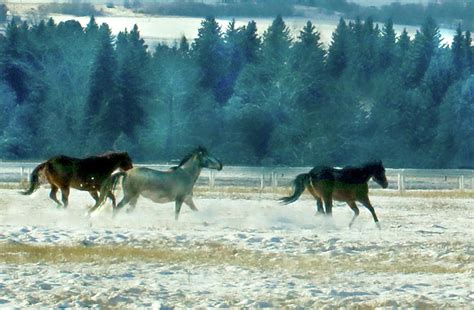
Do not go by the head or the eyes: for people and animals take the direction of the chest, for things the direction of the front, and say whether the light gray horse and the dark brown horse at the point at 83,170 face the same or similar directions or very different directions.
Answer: same or similar directions

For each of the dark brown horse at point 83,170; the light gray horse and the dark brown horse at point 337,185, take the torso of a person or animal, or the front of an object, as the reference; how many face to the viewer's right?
3

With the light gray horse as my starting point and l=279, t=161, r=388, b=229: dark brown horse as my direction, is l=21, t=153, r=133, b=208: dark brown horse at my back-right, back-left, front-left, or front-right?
back-left

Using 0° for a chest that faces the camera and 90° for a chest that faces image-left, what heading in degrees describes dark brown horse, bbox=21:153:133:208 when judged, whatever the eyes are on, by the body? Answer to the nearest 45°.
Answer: approximately 270°

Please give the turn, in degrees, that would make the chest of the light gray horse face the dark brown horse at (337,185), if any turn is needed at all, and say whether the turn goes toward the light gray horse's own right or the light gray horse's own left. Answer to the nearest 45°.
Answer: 0° — it already faces it

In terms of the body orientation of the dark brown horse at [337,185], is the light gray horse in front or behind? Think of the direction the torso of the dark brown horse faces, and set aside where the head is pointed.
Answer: behind

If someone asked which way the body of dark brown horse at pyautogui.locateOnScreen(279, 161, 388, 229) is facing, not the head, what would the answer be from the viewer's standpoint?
to the viewer's right

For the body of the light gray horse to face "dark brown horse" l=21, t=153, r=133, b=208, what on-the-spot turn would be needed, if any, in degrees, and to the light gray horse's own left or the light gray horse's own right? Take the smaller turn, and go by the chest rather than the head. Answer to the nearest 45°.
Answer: approximately 135° to the light gray horse's own left

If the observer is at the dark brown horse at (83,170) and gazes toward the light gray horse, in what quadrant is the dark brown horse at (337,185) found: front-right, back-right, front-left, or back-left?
front-left

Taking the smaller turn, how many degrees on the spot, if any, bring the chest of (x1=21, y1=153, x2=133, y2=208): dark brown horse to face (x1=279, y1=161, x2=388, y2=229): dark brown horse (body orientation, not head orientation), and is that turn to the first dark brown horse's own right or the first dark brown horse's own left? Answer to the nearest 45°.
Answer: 0° — it already faces it

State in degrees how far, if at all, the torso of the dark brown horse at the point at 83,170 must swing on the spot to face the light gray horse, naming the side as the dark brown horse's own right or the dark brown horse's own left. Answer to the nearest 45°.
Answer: approximately 45° to the dark brown horse's own right

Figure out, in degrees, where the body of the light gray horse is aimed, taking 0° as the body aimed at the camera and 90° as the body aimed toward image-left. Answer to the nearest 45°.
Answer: approximately 270°

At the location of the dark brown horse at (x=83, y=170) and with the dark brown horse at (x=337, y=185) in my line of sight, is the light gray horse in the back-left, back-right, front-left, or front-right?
front-right

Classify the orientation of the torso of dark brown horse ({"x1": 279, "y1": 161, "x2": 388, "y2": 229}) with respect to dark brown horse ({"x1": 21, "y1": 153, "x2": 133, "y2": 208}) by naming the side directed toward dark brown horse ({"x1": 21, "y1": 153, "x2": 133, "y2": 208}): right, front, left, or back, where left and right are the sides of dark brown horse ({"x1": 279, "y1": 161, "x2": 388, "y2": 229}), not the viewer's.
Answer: back
